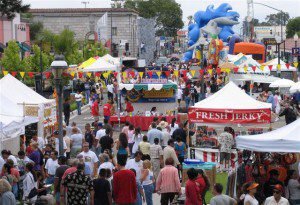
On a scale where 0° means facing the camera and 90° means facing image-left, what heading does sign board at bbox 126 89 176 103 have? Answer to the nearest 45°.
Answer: approximately 0°

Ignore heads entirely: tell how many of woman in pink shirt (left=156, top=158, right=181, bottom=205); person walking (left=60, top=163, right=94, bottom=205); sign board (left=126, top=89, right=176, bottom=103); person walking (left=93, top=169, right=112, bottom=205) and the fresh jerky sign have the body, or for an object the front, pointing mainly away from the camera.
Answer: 3

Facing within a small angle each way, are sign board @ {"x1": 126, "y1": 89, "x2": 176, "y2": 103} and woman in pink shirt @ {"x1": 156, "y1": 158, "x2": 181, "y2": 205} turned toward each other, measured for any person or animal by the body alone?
yes

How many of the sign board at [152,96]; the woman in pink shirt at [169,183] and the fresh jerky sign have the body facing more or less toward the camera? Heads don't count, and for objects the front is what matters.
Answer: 2

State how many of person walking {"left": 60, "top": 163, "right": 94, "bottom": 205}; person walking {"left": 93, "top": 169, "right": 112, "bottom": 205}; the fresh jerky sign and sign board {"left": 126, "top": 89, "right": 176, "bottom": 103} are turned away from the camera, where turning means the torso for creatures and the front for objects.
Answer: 2

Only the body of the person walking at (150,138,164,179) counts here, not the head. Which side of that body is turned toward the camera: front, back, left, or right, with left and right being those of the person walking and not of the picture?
back
